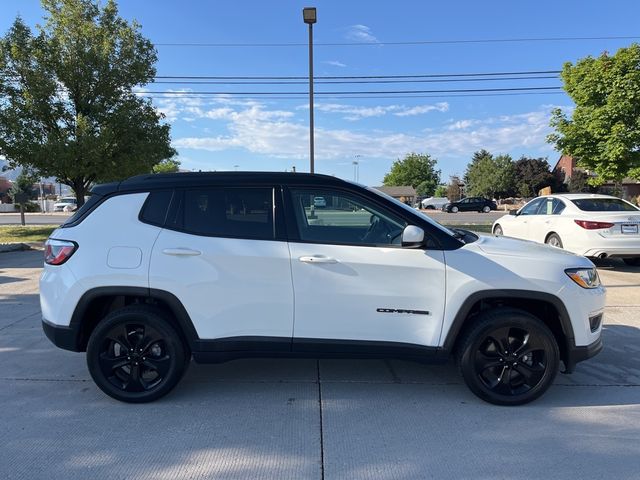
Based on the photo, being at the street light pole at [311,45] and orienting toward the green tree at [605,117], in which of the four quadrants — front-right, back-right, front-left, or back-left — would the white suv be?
front-right

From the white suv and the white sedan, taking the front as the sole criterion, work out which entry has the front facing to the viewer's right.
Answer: the white suv

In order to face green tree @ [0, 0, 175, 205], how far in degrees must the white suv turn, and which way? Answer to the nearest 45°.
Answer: approximately 135° to its left

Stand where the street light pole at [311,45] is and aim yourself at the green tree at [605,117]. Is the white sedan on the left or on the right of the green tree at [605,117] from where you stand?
right

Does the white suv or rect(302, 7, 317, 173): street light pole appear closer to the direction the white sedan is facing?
the street light pole

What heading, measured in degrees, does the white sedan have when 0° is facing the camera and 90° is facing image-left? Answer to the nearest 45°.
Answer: approximately 135°

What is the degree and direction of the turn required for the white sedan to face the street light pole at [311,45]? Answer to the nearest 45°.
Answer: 0° — it already faces it

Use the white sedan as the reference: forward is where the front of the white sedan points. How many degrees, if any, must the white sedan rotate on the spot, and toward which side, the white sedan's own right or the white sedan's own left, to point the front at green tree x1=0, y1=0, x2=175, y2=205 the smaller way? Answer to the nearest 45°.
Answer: approximately 45° to the white sedan's own left

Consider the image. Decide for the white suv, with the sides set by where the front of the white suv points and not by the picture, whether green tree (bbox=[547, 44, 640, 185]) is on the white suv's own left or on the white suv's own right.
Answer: on the white suv's own left

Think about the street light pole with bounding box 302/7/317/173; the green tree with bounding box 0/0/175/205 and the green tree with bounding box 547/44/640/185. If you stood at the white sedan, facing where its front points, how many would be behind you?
0

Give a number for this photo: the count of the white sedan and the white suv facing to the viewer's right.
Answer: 1

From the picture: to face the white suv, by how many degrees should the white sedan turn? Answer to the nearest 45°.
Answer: approximately 135° to its left

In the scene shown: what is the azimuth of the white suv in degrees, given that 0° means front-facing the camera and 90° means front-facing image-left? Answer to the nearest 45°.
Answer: approximately 270°

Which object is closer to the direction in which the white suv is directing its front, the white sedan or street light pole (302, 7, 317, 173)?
the white sedan
